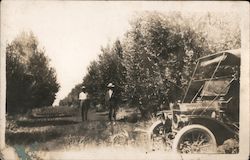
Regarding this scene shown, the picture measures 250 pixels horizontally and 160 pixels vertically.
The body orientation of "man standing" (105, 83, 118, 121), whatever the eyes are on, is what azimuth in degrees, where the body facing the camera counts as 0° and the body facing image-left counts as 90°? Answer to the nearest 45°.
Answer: approximately 0°
